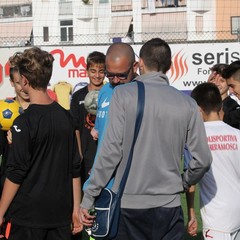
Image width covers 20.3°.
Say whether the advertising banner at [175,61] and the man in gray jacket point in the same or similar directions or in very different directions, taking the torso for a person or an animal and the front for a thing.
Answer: very different directions

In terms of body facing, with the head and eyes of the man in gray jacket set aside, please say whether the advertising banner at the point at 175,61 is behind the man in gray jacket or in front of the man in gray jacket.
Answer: in front

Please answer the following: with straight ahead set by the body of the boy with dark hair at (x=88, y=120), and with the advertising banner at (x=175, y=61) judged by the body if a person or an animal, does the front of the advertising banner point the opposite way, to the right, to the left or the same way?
the same way

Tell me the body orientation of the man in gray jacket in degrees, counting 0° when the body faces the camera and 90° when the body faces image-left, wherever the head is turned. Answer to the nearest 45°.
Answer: approximately 180°

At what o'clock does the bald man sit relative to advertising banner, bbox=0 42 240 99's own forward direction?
The bald man is roughly at 12 o'clock from the advertising banner.

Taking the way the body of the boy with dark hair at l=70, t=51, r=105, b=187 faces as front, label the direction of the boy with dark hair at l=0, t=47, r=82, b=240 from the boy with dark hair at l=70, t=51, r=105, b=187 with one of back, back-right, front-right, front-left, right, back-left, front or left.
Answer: front

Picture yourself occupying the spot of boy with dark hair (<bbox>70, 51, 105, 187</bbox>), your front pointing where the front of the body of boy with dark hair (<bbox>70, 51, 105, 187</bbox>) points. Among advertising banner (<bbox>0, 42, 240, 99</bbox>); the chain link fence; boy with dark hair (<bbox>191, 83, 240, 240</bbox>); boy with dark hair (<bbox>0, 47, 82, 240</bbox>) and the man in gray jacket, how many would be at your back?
2

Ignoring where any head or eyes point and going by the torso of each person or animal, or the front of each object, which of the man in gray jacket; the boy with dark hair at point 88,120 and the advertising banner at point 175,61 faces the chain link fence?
the man in gray jacket

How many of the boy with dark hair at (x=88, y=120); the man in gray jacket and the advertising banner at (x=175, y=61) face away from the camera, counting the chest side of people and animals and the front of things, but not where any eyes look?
1

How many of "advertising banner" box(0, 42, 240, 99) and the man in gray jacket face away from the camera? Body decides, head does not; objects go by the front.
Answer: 1

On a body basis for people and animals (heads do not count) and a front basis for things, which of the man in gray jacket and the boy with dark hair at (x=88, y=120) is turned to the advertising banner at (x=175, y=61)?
the man in gray jacket

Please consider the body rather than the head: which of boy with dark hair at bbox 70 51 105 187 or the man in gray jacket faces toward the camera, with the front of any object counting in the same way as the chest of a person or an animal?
the boy with dark hair

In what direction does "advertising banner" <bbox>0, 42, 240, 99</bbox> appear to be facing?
toward the camera

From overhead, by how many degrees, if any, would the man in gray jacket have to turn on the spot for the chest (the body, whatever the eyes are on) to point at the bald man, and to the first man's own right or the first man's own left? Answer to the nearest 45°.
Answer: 0° — they already face them

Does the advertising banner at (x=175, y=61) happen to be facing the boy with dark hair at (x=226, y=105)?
yes

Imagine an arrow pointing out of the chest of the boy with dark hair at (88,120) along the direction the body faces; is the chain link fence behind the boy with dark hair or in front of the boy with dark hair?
behind

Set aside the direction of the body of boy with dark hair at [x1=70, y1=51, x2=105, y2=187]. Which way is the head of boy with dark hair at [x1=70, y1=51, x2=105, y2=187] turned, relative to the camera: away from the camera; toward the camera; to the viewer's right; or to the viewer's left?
toward the camera

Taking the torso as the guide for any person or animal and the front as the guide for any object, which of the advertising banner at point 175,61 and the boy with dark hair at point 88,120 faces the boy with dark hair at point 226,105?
the advertising banner

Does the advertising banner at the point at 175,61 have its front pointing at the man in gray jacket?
yes

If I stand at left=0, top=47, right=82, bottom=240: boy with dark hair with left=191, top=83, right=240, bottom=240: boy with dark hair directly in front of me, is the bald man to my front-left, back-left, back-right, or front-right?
front-left
